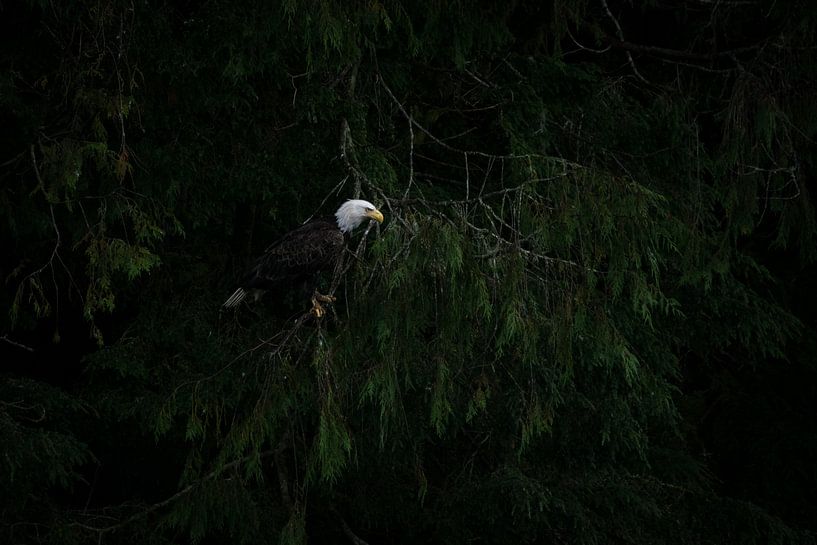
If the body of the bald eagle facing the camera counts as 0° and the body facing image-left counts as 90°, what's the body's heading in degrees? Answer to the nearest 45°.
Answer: approximately 270°
